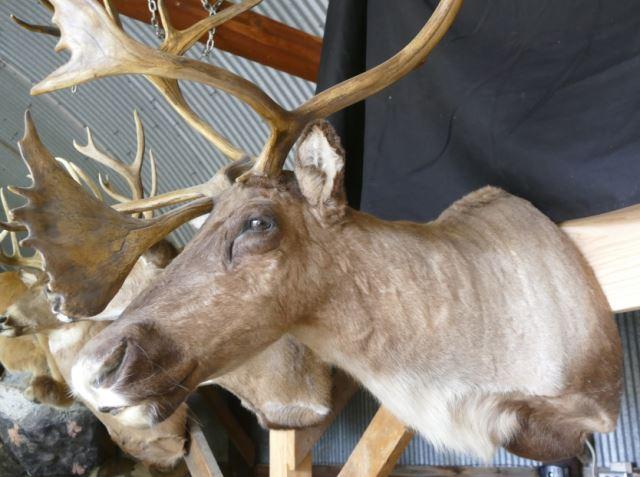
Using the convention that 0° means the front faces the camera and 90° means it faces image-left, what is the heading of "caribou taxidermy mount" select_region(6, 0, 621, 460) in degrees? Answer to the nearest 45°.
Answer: approximately 90°

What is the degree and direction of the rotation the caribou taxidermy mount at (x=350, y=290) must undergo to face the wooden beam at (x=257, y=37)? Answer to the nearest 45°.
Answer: approximately 90° to its right
